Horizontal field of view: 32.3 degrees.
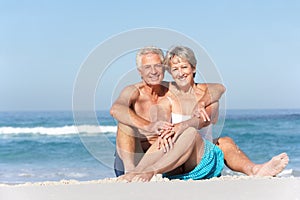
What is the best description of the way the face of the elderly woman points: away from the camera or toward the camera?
toward the camera

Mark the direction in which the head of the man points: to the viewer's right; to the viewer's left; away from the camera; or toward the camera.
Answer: toward the camera
